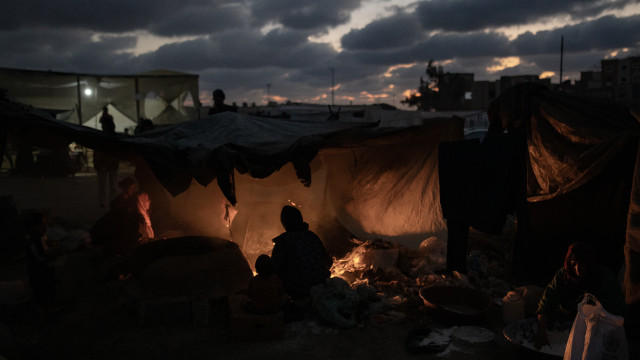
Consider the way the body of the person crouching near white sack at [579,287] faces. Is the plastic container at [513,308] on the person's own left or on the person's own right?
on the person's own right

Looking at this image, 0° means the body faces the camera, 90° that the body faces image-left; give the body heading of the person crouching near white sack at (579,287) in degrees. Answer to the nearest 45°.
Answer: approximately 45°

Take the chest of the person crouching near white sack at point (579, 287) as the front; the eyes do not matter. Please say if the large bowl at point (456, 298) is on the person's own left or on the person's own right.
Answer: on the person's own right

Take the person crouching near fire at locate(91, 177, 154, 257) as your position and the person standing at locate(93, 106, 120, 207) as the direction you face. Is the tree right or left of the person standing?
right

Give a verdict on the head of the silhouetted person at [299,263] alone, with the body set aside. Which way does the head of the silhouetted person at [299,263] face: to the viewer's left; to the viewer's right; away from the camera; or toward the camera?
away from the camera

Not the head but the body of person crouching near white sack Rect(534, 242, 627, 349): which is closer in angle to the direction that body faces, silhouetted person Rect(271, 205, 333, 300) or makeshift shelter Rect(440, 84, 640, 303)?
the silhouetted person

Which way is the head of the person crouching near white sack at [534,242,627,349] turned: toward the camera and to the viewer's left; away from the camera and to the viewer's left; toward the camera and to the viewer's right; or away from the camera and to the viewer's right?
toward the camera and to the viewer's left

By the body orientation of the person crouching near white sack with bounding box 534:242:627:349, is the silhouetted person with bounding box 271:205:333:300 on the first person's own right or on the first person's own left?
on the first person's own right
